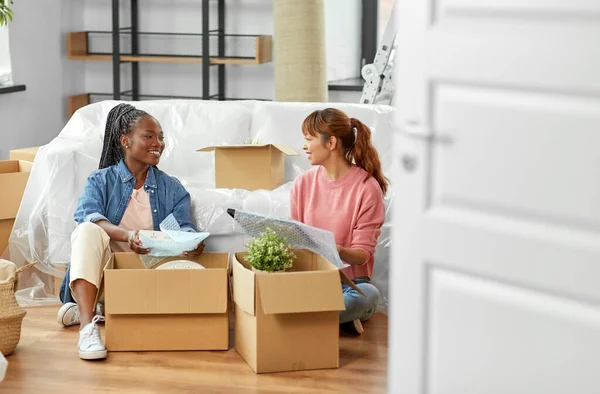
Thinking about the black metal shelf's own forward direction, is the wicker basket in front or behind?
in front

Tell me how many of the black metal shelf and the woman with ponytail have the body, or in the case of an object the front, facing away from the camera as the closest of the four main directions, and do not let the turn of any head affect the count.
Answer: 0

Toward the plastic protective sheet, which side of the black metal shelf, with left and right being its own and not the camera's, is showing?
front

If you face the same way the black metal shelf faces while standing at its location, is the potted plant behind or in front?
in front

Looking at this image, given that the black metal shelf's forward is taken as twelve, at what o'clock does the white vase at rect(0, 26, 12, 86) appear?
The white vase is roughly at 2 o'clock from the black metal shelf.

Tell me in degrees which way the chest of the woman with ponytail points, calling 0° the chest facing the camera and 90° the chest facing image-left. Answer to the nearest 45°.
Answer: approximately 45°

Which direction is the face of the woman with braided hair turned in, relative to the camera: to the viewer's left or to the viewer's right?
to the viewer's right

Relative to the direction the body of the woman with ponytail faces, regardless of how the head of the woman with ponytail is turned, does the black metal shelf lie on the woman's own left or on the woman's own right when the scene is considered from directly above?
on the woman's own right

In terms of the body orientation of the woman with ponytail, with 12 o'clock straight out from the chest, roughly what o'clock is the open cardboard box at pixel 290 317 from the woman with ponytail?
The open cardboard box is roughly at 11 o'clock from the woman with ponytail.

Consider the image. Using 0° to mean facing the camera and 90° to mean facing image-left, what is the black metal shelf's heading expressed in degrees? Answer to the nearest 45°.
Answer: approximately 0°

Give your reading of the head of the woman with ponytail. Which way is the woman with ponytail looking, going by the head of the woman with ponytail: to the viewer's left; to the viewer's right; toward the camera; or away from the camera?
to the viewer's left

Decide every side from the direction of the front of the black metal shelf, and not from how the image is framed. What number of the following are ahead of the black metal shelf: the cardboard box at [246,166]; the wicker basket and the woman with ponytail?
3

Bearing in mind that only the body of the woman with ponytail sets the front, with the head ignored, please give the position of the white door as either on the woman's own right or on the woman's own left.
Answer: on the woman's own left

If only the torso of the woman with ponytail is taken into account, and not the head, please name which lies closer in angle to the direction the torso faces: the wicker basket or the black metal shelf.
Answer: the wicker basket

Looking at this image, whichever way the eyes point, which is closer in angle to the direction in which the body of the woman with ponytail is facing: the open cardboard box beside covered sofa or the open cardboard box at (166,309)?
the open cardboard box at (166,309)
